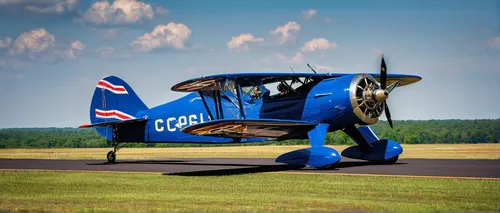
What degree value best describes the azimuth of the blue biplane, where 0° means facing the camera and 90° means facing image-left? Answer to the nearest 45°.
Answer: approximately 315°
